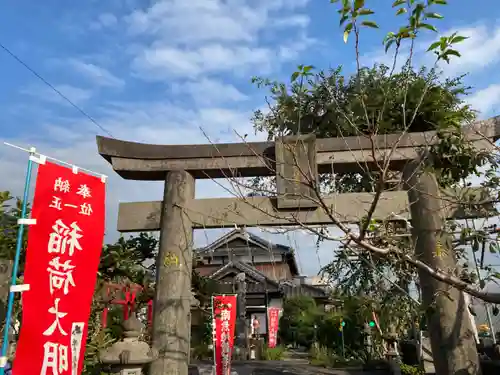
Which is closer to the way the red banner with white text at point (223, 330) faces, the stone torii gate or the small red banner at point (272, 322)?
the stone torii gate

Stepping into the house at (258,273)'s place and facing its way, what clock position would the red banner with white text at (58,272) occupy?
The red banner with white text is roughly at 12 o'clock from the house.

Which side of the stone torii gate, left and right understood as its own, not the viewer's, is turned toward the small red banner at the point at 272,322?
back

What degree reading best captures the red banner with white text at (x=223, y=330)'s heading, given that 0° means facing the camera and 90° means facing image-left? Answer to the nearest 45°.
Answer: approximately 0°

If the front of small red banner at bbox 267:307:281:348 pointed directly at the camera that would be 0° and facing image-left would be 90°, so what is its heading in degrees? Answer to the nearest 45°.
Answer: approximately 0°

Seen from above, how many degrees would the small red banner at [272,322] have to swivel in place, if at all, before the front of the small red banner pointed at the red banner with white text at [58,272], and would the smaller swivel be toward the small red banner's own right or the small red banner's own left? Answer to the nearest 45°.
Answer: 0° — it already faces it
